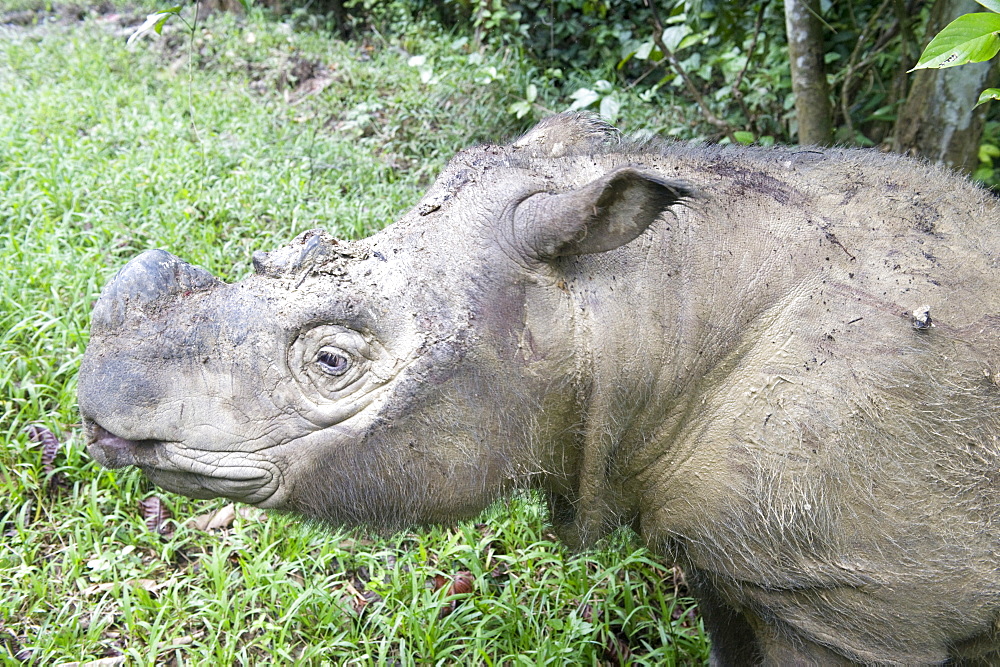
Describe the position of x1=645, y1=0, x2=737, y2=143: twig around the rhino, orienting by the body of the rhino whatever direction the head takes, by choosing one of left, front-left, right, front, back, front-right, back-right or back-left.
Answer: right

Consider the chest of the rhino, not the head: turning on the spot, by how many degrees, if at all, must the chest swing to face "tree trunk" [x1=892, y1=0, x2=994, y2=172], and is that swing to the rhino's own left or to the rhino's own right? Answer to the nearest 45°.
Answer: approximately 135° to the rhino's own right

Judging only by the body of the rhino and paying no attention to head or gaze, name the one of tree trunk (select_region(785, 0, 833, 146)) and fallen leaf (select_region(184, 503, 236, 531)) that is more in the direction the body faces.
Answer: the fallen leaf

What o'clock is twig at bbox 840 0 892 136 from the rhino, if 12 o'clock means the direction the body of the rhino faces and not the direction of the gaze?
The twig is roughly at 4 o'clock from the rhino.

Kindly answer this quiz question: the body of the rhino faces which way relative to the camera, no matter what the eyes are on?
to the viewer's left

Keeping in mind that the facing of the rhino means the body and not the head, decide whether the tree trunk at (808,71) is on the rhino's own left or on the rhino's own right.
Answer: on the rhino's own right
